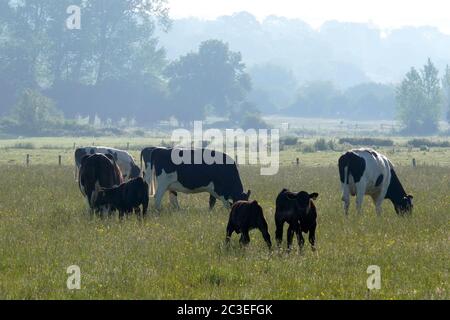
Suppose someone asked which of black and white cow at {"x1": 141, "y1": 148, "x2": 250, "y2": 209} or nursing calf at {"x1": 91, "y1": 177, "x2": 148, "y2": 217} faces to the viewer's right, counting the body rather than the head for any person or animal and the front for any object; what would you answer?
the black and white cow

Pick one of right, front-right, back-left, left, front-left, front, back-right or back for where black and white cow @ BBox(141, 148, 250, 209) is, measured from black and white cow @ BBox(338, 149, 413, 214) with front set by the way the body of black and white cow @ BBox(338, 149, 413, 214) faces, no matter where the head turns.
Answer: back-left

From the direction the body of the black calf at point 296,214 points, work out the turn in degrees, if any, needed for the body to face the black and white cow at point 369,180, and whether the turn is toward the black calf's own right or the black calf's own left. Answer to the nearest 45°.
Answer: approximately 135° to the black calf's own left

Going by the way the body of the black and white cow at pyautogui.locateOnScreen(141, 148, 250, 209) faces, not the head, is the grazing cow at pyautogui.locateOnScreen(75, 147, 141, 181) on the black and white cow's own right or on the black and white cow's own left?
on the black and white cow's own left

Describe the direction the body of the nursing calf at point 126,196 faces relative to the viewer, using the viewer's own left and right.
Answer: facing to the left of the viewer

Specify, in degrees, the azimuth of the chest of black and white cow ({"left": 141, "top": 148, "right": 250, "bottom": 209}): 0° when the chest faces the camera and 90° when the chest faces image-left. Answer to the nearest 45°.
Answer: approximately 270°

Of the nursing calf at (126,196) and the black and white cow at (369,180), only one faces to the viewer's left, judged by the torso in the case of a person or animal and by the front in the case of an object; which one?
the nursing calf

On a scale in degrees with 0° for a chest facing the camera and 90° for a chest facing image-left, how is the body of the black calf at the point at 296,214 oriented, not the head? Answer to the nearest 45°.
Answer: approximately 315°
